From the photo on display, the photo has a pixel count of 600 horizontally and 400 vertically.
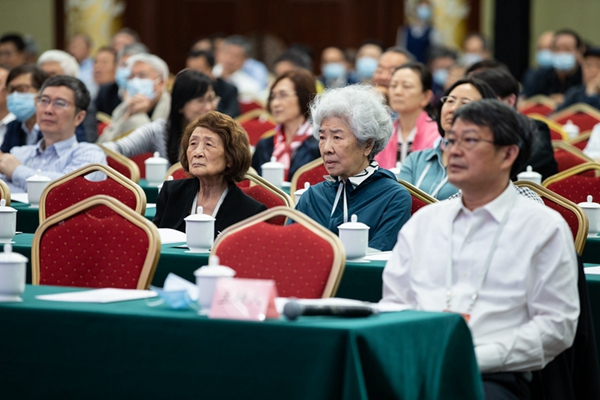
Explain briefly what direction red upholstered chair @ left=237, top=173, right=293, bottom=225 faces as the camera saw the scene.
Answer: facing the viewer and to the left of the viewer

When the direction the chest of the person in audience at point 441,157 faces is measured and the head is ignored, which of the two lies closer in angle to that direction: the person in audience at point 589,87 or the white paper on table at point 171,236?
the white paper on table

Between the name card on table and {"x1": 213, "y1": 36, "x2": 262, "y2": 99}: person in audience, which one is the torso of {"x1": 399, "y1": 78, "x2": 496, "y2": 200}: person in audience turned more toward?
the name card on table

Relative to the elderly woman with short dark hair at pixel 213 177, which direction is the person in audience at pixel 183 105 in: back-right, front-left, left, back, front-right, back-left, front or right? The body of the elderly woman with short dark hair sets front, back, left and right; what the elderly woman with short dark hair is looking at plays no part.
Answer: back-right

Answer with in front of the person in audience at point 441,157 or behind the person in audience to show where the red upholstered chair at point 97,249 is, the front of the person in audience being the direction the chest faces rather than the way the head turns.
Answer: in front

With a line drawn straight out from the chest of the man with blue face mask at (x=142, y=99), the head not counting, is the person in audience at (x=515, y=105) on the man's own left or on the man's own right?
on the man's own left

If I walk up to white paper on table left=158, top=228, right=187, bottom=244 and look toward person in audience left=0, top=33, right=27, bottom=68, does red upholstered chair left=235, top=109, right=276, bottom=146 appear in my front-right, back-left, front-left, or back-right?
front-right

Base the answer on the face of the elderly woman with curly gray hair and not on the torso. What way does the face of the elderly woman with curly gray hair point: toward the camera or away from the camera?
toward the camera

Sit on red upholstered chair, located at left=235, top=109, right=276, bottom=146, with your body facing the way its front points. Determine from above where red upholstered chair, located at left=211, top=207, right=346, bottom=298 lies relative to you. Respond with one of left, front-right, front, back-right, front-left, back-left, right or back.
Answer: front-left

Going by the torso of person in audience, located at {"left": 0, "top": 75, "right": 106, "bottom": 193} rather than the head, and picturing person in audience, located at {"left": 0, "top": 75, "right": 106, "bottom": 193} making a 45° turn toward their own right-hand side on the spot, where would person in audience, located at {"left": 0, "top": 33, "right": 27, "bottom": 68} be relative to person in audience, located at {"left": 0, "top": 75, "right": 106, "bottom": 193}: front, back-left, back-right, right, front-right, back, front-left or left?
right

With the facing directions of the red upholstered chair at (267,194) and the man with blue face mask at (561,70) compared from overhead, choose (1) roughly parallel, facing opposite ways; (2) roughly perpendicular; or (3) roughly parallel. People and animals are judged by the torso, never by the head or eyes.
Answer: roughly parallel

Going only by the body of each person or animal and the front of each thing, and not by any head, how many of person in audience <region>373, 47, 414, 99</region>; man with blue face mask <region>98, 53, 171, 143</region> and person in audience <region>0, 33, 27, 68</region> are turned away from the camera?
0

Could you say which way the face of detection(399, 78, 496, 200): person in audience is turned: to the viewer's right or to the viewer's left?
to the viewer's left
